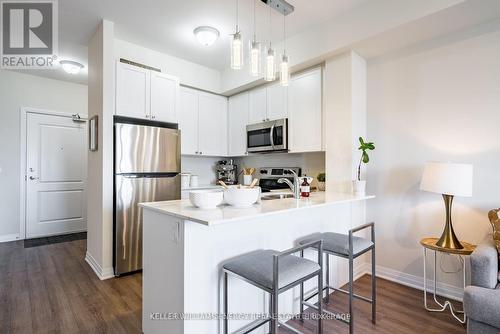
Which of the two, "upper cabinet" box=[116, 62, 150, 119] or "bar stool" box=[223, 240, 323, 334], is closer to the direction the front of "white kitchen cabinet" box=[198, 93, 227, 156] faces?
the bar stool

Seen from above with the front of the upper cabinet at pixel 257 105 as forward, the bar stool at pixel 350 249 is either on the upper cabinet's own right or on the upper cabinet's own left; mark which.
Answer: on the upper cabinet's own left

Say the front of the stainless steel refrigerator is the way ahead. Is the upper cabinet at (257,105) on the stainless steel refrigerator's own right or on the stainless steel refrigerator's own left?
on the stainless steel refrigerator's own left

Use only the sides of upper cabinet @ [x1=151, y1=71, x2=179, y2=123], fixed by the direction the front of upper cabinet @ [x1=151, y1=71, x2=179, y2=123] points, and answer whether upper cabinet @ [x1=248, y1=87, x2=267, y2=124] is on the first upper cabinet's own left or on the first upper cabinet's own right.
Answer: on the first upper cabinet's own left

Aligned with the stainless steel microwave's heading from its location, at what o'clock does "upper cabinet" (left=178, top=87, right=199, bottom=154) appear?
The upper cabinet is roughly at 2 o'clock from the stainless steel microwave.

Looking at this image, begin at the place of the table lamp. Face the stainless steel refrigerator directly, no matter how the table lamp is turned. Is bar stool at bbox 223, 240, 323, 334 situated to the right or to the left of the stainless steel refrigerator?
left
